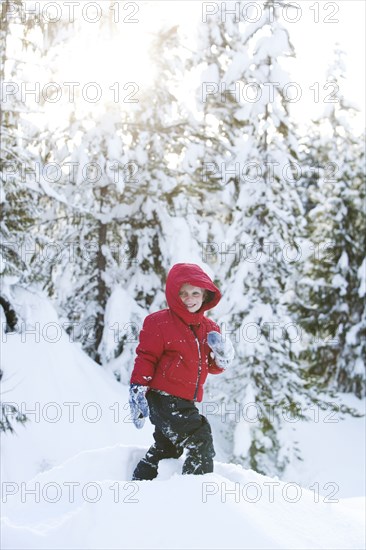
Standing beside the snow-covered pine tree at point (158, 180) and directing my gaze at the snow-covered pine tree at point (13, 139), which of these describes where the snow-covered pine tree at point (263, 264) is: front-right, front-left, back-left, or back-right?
back-left

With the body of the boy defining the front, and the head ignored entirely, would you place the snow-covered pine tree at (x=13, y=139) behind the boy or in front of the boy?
behind

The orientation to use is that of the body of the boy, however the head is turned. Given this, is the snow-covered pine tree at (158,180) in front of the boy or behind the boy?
behind

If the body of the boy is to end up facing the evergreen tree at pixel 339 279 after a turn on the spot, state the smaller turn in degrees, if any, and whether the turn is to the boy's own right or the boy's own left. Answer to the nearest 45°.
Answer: approximately 135° to the boy's own left

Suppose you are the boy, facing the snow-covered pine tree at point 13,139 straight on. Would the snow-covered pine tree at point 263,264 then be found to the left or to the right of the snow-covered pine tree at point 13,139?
right

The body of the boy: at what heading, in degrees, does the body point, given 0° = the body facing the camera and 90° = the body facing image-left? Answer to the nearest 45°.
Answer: approximately 315°

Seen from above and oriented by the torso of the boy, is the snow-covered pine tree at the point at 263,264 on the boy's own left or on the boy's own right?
on the boy's own left

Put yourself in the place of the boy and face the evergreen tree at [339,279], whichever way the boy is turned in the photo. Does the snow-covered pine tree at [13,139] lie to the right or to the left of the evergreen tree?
left
